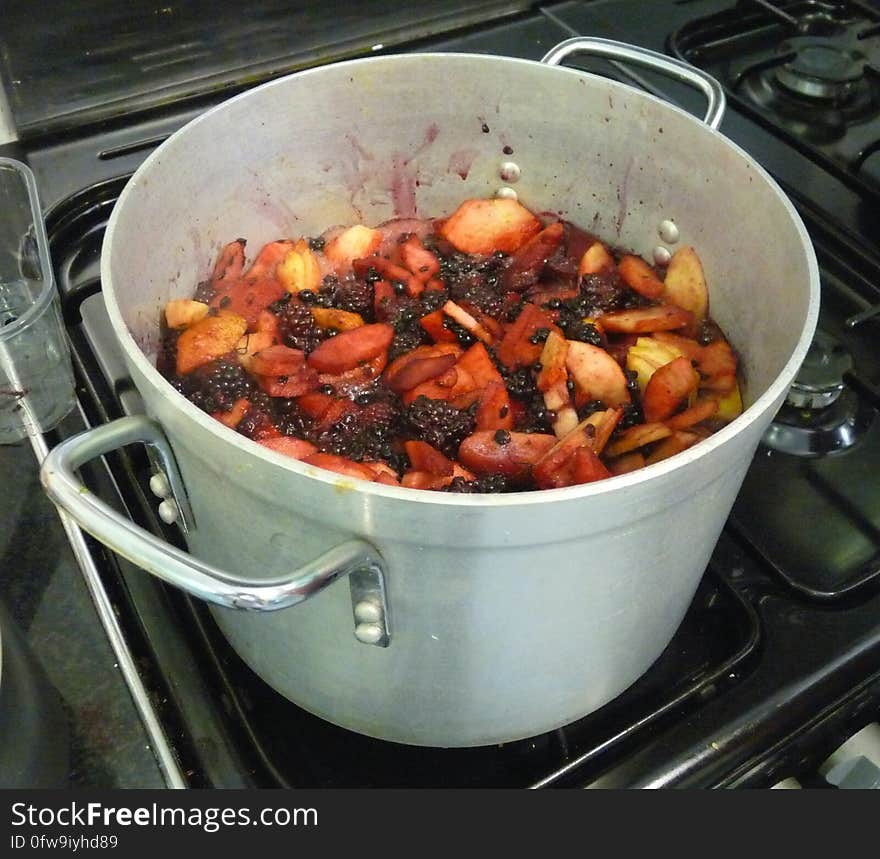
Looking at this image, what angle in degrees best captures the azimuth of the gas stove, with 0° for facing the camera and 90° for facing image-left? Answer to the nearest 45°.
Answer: approximately 315°
